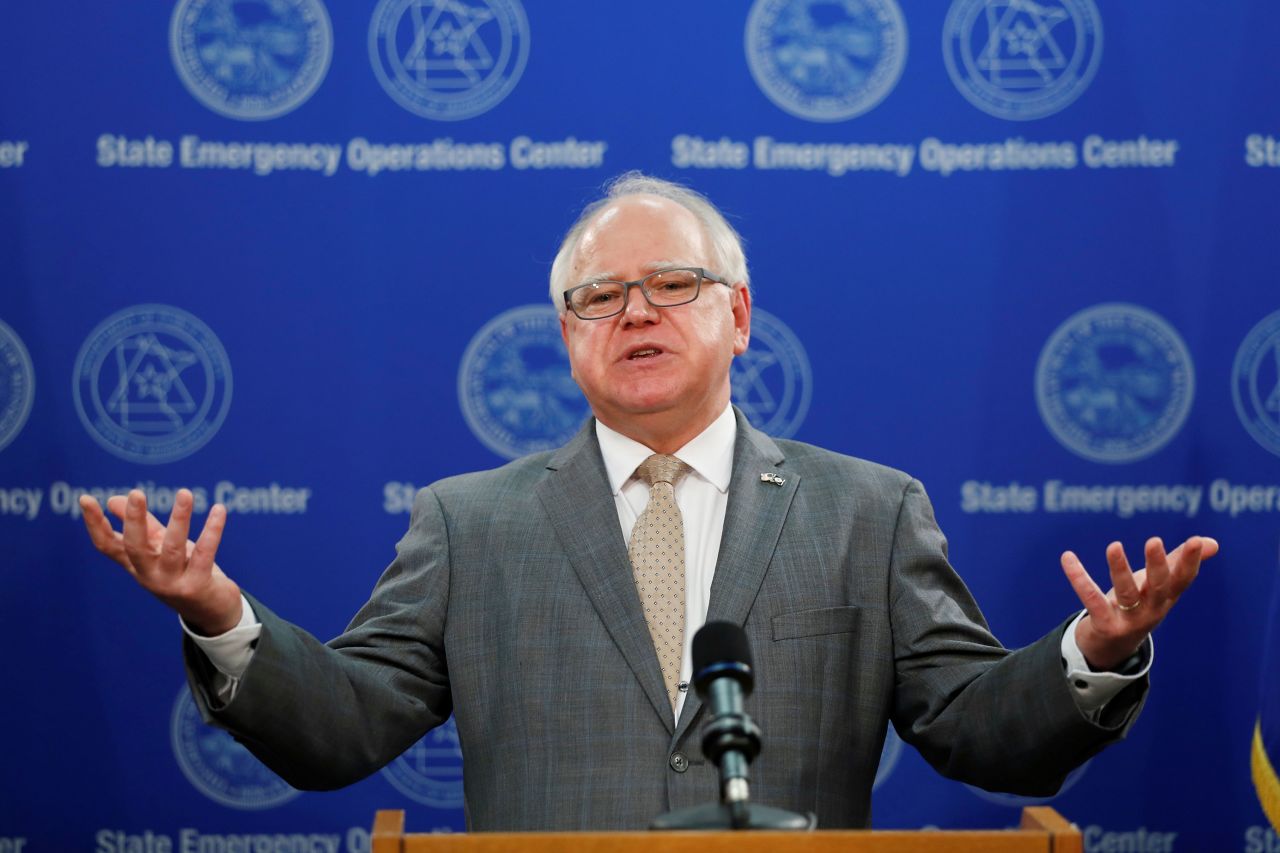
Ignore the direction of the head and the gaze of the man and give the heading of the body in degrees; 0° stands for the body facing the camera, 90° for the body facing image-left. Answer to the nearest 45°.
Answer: approximately 0°

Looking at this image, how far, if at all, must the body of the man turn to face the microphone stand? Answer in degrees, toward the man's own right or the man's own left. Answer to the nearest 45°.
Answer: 0° — they already face it

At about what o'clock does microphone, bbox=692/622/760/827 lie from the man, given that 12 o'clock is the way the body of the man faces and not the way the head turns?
The microphone is roughly at 12 o'clock from the man.

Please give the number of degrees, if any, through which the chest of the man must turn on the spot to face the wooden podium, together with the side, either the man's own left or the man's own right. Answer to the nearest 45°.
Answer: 0° — they already face it
